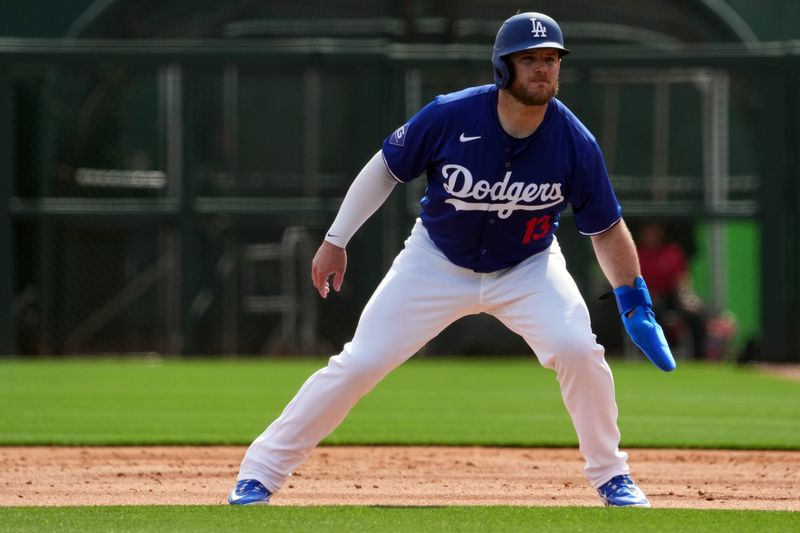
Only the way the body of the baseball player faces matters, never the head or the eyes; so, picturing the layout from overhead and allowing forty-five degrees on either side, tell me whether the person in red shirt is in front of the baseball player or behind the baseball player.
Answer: behind

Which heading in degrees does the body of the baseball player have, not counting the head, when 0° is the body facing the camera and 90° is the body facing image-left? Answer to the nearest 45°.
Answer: approximately 0°

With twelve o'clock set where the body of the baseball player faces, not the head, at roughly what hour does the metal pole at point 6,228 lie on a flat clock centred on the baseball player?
The metal pole is roughly at 5 o'clock from the baseball player.
